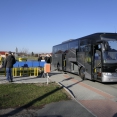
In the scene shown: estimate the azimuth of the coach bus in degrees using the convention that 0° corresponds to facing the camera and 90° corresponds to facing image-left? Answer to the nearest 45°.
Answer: approximately 315°

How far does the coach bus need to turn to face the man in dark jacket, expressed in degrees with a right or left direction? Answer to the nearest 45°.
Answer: approximately 135° to its right

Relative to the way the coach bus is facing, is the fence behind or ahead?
behind
